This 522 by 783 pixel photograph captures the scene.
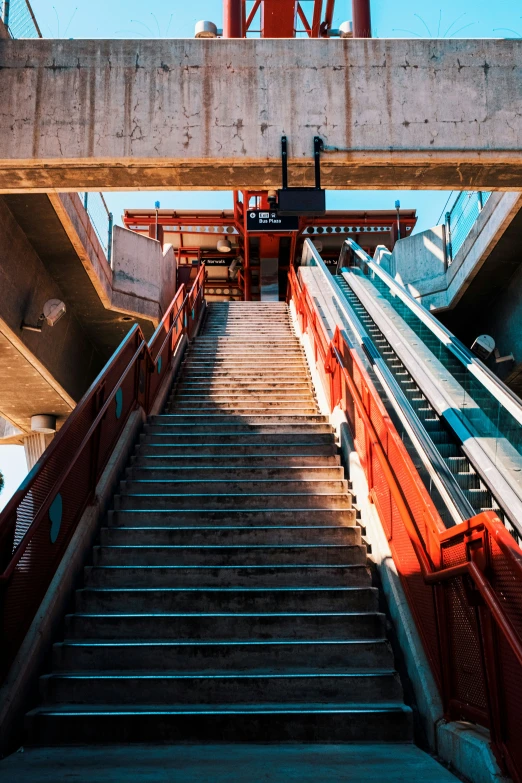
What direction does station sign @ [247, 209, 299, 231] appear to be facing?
toward the camera

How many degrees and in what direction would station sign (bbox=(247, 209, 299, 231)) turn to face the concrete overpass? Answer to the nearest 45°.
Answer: approximately 45° to its right

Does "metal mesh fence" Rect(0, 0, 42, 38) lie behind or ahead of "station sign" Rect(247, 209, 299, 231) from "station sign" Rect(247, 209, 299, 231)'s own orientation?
ahead
